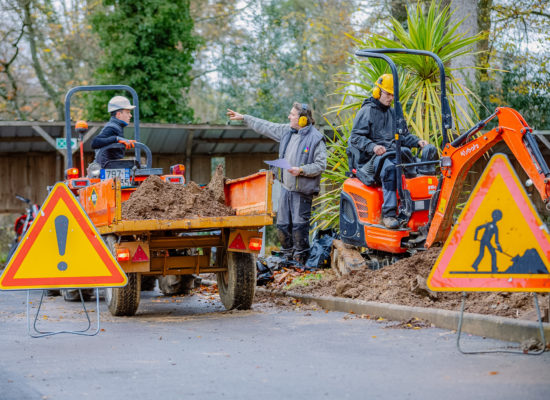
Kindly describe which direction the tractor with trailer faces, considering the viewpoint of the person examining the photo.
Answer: facing away from the viewer and to the left of the viewer

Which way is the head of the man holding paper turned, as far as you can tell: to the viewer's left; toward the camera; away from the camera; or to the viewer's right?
to the viewer's left

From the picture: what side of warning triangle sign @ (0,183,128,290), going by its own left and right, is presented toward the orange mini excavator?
left

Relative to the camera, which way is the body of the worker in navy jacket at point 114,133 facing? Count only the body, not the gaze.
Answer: to the viewer's right

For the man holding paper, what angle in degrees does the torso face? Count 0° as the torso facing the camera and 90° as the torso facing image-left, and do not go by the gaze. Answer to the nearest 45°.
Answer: approximately 45°

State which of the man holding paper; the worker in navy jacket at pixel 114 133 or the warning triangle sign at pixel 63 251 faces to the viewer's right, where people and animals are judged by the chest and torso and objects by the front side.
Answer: the worker in navy jacket

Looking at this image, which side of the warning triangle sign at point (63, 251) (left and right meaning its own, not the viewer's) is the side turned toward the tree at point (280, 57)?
back

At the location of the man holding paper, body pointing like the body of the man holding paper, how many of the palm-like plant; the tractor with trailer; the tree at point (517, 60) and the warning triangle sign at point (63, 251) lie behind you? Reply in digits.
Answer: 2

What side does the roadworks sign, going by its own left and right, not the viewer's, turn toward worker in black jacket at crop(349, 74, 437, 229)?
back

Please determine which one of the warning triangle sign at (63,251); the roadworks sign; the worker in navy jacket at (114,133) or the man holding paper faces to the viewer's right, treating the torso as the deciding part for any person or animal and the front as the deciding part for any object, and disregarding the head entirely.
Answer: the worker in navy jacket
